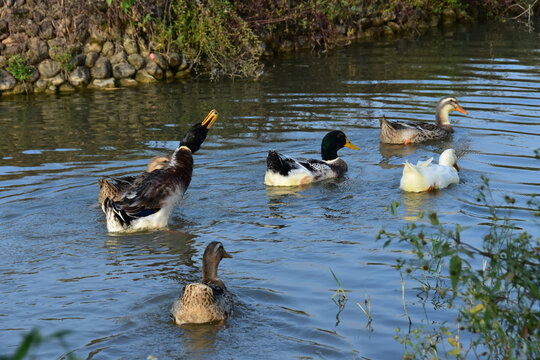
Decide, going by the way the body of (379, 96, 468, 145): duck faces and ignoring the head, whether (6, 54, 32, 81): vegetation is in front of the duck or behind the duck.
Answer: behind

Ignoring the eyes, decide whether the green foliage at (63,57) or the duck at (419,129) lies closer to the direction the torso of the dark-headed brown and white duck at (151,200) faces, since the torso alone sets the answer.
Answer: the duck

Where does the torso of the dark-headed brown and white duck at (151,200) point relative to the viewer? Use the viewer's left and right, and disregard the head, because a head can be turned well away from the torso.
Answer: facing to the right of the viewer

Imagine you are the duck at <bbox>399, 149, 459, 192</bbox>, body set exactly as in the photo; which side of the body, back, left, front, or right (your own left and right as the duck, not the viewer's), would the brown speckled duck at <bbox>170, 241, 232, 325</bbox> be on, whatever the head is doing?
back

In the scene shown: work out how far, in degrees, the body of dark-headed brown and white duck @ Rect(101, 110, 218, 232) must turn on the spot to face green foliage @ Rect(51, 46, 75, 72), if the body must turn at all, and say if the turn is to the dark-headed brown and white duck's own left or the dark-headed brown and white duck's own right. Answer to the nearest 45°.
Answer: approximately 90° to the dark-headed brown and white duck's own left

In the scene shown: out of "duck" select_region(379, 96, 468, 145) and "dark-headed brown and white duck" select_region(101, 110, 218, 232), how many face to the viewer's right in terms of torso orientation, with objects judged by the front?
2

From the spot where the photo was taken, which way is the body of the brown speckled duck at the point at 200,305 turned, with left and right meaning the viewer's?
facing away from the viewer and to the right of the viewer

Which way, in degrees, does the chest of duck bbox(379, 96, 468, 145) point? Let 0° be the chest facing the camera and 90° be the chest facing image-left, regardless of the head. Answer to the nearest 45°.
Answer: approximately 270°

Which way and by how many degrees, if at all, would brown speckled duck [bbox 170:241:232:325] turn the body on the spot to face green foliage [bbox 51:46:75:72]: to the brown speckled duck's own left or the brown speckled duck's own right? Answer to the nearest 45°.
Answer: approximately 45° to the brown speckled duck's own left

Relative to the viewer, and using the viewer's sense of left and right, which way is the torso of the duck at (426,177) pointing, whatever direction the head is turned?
facing away from the viewer and to the right of the viewer

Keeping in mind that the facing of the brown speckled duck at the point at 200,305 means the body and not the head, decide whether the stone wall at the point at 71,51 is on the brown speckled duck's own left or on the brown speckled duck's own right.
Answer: on the brown speckled duck's own left
